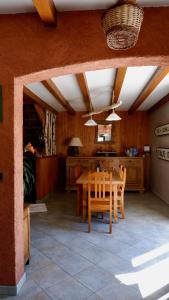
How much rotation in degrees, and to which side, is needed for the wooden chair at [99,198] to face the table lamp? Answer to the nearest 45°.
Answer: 0° — it already faces it

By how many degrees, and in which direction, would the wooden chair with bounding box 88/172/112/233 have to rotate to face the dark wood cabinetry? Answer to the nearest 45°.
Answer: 0° — it already faces it

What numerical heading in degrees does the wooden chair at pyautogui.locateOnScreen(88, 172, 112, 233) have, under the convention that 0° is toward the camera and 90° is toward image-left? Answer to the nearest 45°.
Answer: approximately 180°

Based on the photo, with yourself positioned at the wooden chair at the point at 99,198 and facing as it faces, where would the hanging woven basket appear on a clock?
The hanging woven basket is roughly at 6 o'clock from the wooden chair.

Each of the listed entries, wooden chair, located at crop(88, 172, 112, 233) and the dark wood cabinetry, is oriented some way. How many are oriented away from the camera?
1

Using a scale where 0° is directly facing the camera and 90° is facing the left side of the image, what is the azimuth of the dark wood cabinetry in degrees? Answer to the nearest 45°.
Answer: approximately 0°

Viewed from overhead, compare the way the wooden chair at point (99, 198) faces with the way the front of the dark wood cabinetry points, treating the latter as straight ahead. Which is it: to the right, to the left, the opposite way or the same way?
the opposite way
